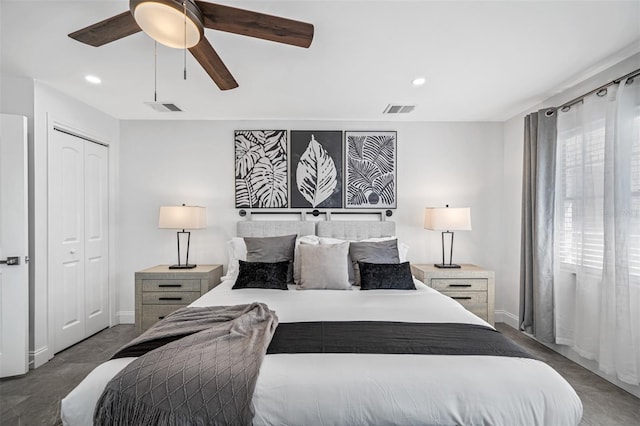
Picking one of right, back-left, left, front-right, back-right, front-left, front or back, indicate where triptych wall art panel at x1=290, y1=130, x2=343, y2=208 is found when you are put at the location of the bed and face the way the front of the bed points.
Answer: back

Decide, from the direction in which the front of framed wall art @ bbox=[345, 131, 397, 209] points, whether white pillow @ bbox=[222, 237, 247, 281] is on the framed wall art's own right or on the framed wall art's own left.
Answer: on the framed wall art's own right

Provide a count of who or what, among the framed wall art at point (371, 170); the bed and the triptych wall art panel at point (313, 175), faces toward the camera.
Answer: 3

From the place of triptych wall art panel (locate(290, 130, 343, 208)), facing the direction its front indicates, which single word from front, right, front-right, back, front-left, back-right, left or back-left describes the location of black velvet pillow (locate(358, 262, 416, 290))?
front-left

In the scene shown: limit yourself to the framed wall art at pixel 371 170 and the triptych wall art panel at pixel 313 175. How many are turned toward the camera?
2

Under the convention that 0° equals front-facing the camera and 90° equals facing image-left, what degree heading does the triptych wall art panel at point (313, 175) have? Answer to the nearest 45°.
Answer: approximately 0°

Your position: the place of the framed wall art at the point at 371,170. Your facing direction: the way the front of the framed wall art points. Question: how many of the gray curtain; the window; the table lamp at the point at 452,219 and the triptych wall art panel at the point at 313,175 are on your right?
1

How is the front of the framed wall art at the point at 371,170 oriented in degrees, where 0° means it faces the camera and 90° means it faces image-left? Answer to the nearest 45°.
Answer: approximately 0°

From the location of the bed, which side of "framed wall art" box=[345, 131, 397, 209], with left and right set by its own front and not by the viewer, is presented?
front

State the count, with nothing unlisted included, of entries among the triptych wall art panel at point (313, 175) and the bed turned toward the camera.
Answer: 2
